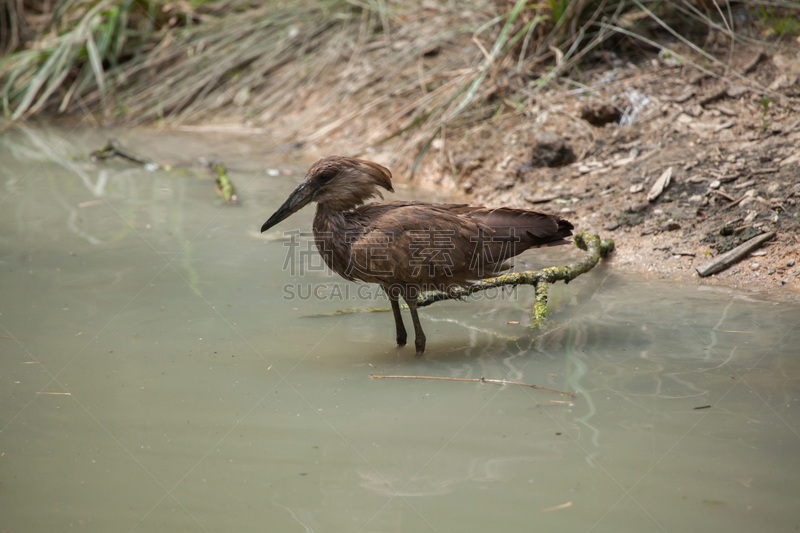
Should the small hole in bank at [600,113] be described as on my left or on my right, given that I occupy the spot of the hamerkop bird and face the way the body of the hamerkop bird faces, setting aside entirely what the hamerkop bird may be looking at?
on my right

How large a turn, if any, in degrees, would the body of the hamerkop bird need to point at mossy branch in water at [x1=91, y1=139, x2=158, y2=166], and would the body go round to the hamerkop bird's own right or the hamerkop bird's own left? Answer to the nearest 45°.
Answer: approximately 45° to the hamerkop bird's own right

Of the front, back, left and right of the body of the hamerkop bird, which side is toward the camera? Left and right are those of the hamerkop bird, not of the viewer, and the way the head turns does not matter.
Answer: left

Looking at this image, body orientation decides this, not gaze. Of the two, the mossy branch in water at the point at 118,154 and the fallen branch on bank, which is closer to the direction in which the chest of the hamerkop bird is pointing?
the mossy branch in water

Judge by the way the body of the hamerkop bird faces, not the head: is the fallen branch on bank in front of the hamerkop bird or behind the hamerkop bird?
behind
